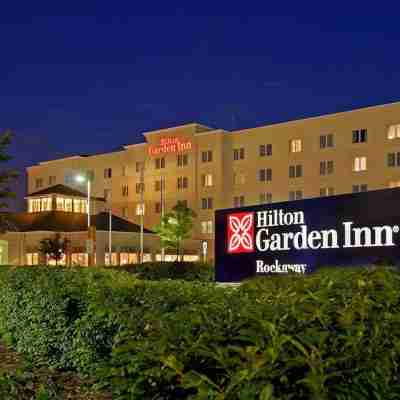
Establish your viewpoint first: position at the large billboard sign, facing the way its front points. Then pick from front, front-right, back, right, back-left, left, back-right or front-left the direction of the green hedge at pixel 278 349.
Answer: front-left

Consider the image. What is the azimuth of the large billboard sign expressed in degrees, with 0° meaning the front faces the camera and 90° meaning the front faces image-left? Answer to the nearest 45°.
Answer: approximately 45°

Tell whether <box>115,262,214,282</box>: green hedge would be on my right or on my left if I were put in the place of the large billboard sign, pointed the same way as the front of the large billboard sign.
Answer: on my right
